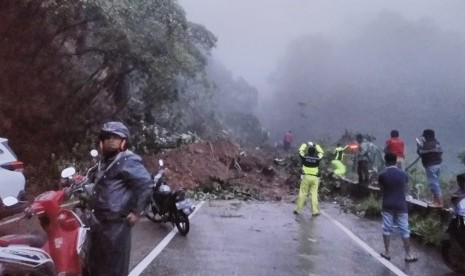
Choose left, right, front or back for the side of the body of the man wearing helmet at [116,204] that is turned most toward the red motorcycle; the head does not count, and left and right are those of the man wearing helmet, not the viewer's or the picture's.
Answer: right

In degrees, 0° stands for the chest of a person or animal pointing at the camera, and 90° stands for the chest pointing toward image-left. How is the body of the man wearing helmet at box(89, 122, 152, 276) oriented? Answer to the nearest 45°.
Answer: approximately 45°

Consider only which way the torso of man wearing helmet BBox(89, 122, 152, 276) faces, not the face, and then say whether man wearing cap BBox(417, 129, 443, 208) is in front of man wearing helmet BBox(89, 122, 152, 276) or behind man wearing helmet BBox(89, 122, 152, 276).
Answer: behind

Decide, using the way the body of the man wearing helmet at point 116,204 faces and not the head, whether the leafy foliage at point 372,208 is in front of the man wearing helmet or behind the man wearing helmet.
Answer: behind
